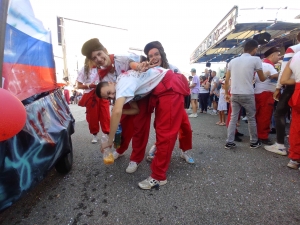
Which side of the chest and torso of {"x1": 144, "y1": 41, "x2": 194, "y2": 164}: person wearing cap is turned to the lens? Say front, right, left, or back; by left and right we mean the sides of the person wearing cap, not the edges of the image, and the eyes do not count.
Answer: front

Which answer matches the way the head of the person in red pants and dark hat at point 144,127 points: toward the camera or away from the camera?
toward the camera

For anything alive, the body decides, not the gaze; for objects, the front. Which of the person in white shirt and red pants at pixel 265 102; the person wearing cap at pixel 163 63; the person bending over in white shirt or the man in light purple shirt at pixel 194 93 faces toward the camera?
the person wearing cap

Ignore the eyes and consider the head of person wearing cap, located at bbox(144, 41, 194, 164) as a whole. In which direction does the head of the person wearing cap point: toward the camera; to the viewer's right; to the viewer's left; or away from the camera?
toward the camera

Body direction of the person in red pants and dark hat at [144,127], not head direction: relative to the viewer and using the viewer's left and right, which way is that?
facing the viewer and to the left of the viewer

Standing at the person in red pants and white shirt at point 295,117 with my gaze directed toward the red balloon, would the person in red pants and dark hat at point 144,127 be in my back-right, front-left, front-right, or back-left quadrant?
front-right
